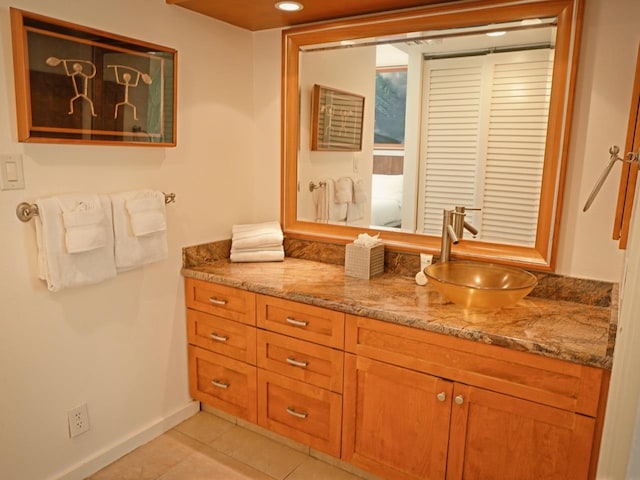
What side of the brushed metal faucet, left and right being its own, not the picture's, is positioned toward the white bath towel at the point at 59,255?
right

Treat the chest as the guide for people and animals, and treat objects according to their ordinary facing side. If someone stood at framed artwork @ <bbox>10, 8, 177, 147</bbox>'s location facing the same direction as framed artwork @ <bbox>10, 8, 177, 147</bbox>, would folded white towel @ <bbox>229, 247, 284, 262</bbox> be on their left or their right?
on their left

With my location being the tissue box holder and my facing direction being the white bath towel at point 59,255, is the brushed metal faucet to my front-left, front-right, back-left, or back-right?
back-left

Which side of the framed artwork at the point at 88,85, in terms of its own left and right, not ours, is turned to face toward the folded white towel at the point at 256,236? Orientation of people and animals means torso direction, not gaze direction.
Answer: left

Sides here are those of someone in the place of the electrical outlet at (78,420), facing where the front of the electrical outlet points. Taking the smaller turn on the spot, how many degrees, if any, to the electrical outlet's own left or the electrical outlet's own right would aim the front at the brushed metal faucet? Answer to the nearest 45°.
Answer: approximately 45° to the electrical outlet's own left

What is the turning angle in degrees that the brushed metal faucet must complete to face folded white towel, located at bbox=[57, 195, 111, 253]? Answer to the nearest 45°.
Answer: approximately 90° to its right

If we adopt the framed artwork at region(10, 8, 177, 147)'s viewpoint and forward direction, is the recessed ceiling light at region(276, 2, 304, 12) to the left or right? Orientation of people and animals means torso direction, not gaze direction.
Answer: on its left

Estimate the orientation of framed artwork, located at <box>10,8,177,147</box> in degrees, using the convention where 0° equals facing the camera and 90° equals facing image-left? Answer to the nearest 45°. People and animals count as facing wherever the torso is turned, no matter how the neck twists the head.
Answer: approximately 315°

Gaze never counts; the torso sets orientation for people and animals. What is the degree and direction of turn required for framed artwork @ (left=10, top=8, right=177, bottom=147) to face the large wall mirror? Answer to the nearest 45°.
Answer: approximately 45° to its left

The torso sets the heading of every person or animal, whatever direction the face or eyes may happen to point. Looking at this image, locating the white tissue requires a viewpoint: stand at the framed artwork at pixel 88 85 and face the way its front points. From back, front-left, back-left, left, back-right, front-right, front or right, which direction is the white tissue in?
front-left
